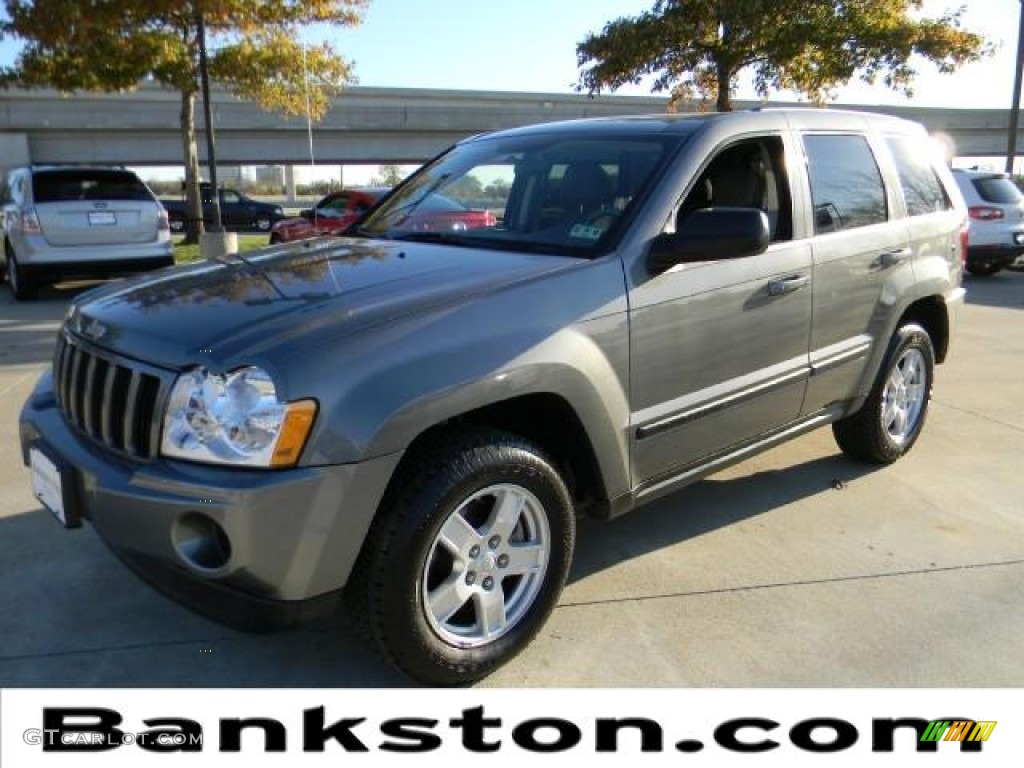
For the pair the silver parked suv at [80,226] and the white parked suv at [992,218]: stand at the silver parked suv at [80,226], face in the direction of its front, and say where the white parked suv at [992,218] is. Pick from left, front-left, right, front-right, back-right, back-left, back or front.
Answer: right

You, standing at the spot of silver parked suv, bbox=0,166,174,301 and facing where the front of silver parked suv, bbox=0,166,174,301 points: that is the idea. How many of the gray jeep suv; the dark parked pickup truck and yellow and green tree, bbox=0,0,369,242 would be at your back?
1

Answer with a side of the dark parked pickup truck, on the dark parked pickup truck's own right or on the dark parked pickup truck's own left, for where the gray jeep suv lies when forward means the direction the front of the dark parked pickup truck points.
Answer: on the dark parked pickup truck's own right

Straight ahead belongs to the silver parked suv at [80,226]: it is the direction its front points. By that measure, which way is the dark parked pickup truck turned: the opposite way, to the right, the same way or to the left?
to the right

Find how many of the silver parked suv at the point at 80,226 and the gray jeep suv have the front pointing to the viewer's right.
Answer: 0

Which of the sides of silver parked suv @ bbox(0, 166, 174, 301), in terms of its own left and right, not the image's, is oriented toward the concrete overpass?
front

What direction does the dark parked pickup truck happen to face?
to the viewer's right

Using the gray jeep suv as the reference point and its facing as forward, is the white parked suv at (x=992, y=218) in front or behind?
behind

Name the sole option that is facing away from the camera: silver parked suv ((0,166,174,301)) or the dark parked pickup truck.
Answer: the silver parked suv

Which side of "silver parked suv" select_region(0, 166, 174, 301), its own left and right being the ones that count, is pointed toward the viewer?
back
